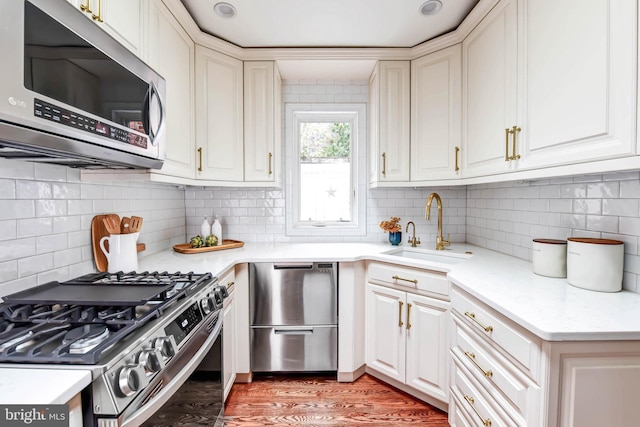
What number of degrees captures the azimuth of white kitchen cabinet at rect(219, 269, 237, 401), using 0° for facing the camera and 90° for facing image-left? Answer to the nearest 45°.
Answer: approximately 270°

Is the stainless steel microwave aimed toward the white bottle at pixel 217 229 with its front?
no

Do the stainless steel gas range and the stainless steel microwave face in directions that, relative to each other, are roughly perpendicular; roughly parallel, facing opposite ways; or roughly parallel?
roughly parallel

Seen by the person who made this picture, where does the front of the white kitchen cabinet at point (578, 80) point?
facing the viewer and to the left of the viewer

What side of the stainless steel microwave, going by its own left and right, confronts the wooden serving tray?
left

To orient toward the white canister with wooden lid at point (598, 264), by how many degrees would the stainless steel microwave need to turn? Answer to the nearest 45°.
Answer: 0° — it already faces it

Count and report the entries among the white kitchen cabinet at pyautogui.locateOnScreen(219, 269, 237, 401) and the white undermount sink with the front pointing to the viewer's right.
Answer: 1

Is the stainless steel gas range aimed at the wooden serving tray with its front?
no

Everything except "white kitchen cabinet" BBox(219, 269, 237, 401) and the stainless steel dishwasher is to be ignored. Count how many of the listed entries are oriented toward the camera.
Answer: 1

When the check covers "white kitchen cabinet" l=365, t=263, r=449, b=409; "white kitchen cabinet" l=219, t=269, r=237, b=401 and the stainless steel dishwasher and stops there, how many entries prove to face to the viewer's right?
1

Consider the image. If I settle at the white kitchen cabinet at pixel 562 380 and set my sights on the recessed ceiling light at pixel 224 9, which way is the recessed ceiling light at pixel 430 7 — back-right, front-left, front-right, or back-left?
front-right

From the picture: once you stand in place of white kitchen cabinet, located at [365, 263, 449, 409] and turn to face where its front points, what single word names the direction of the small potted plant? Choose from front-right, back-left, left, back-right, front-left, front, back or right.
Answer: back-right

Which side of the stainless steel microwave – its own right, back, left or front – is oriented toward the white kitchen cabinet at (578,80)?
front

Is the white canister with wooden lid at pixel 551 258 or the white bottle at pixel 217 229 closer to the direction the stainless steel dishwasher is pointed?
the white canister with wooden lid

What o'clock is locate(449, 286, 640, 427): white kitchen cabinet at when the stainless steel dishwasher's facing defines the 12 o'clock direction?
The white kitchen cabinet is roughly at 11 o'clock from the stainless steel dishwasher.

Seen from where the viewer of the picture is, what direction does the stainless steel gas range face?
facing the viewer and to the right of the viewer

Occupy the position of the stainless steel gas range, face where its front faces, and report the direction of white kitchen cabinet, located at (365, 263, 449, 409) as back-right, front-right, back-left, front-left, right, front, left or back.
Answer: front-left

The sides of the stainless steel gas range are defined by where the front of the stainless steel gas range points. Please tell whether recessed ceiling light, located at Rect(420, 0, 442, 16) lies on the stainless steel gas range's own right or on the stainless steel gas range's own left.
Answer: on the stainless steel gas range's own left

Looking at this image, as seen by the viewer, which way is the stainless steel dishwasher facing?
toward the camera

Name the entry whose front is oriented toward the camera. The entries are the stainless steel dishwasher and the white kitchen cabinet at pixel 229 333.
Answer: the stainless steel dishwasher
